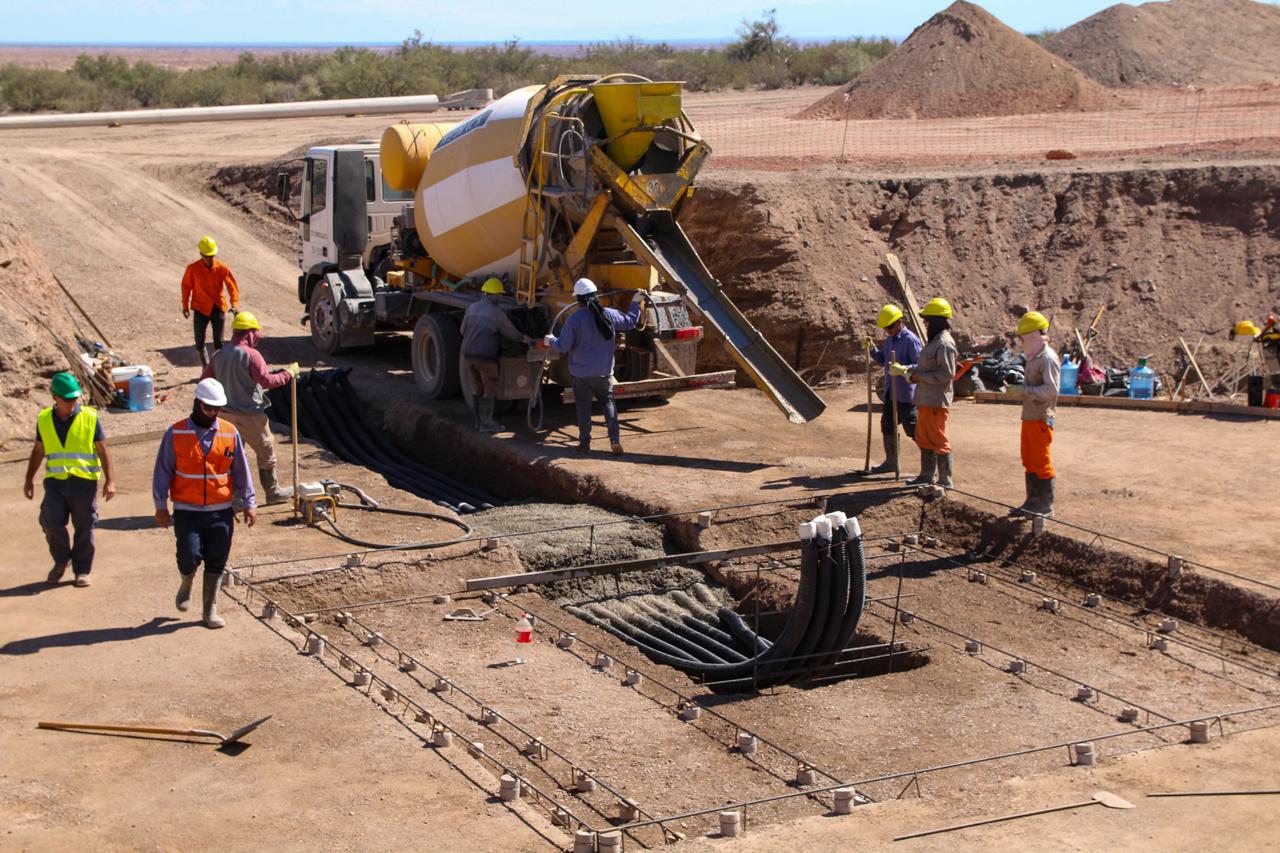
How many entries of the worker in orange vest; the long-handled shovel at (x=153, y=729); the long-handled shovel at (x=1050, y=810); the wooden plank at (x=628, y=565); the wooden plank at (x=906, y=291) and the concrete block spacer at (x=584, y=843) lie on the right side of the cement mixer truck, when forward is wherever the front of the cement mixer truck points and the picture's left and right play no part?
1

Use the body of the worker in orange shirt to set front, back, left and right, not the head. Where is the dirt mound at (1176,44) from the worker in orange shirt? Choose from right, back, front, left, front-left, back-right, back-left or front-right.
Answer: back-left

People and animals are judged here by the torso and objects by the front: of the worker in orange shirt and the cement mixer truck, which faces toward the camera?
the worker in orange shirt

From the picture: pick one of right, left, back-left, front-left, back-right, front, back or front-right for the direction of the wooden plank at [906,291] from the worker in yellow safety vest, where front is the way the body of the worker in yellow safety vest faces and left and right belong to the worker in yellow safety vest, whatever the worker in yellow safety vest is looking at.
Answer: back-left

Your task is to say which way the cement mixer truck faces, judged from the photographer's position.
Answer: facing away from the viewer and to the left of the viewer

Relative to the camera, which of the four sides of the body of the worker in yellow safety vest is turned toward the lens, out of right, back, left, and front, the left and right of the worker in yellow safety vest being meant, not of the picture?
front

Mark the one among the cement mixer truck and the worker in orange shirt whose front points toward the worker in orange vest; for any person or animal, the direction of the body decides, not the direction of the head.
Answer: the worker in orange shirt

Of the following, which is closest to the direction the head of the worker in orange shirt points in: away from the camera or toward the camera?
toward the camera

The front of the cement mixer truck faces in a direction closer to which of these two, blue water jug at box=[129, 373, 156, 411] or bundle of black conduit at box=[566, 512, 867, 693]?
the blue water jug

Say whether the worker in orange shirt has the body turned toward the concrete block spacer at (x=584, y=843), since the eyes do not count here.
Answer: yes

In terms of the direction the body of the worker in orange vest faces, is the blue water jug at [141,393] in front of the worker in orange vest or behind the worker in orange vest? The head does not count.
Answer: behind

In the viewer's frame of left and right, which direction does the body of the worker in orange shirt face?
facing the viewer

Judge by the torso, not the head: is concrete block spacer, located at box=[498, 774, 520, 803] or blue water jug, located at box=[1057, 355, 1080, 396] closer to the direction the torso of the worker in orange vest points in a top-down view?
the concrete block spacer

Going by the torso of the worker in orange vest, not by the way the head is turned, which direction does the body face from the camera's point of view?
toward the camera

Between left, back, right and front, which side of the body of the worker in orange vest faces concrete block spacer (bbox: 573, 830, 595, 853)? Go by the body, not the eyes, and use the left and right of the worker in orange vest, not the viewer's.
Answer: front

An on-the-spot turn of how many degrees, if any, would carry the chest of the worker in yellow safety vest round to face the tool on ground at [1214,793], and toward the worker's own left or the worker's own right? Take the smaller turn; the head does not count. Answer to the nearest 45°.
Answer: approximately 45° to the worker's own left

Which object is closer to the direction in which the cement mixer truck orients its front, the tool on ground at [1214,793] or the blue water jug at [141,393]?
the blue water jug

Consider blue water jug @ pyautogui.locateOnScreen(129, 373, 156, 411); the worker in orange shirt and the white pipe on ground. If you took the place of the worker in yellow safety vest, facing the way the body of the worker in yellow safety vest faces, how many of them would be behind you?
3

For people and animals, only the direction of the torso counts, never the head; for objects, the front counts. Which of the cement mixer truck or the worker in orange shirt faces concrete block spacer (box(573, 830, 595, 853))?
the worker in orange shirt

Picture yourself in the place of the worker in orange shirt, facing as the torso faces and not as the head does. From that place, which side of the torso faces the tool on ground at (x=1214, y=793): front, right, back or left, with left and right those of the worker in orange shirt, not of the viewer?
front

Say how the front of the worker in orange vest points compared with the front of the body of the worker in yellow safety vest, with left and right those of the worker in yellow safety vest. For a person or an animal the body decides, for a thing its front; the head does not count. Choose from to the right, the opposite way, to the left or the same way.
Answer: the same way
